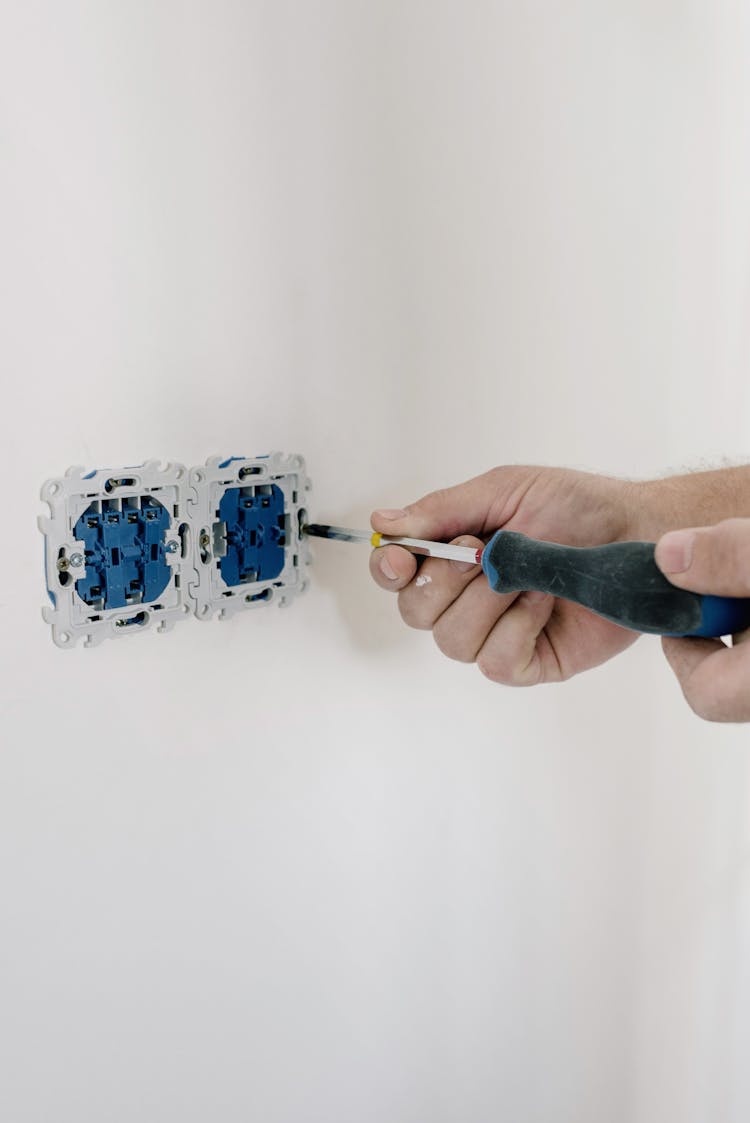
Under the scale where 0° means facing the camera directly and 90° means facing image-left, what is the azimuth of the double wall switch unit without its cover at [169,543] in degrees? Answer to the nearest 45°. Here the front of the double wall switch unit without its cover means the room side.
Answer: approximately 315°
